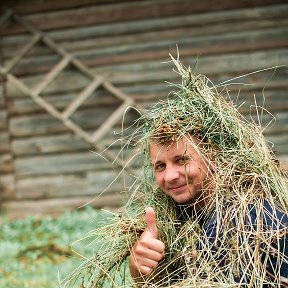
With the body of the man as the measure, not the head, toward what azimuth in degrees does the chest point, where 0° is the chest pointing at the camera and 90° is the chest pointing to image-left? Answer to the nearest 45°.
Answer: approximately 45°
